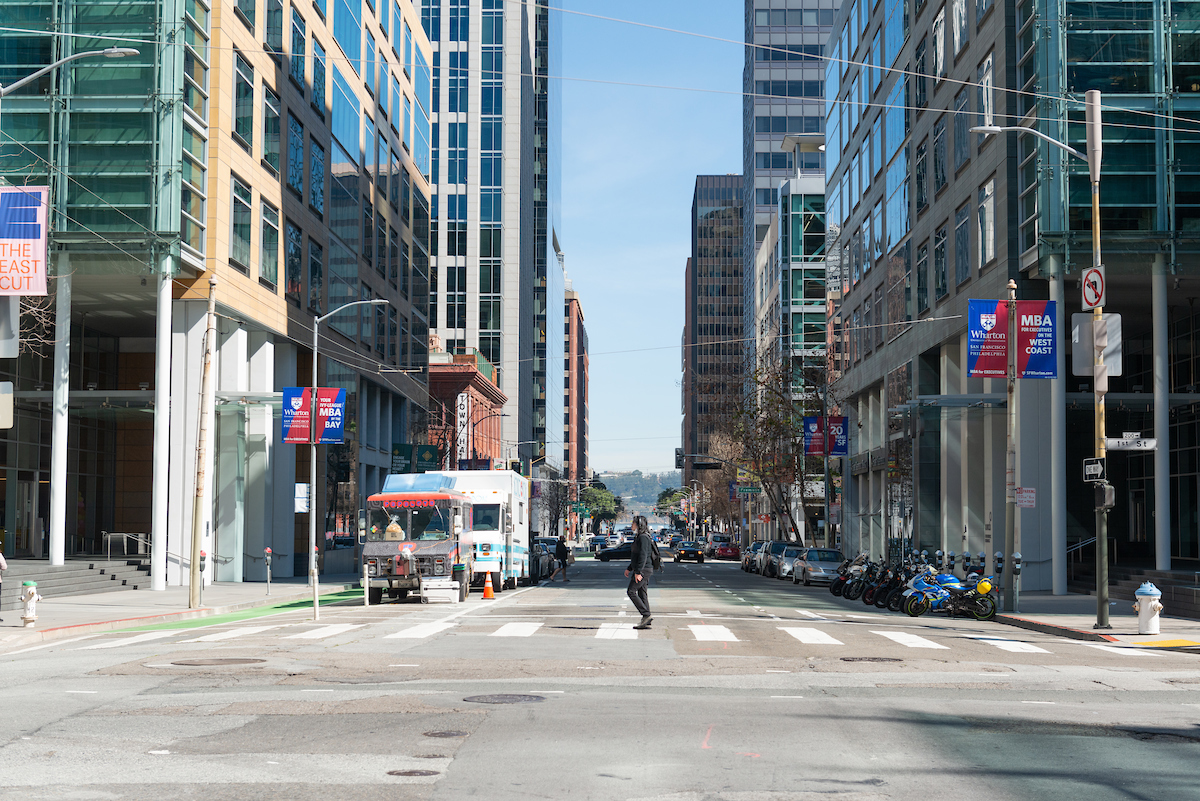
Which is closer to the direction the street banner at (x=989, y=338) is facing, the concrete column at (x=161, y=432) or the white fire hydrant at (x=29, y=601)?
the white fire hydrant

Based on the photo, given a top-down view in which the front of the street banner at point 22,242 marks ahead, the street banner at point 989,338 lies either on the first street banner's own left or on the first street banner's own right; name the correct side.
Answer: on the first street banner's own left

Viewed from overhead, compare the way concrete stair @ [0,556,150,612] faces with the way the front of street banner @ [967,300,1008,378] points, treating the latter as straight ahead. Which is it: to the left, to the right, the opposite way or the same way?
to the left

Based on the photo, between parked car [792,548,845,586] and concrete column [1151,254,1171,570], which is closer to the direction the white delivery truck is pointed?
the concrete column

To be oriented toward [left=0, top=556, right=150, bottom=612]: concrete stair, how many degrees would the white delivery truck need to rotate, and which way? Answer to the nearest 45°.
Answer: approximately 90° to its right

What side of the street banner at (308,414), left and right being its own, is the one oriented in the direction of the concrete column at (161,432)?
right

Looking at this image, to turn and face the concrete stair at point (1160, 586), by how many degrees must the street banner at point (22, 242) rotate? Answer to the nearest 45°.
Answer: approximately 90° to its left

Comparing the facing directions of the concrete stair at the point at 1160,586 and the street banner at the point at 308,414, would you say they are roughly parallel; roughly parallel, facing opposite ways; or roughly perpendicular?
roughly perpendicular

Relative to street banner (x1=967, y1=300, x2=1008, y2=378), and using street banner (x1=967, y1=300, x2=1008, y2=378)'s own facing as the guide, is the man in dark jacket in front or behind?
in front

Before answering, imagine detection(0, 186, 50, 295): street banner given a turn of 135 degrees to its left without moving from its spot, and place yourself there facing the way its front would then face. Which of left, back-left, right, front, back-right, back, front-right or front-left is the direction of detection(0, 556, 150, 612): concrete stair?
front-left
